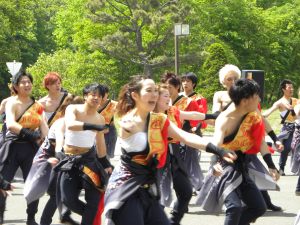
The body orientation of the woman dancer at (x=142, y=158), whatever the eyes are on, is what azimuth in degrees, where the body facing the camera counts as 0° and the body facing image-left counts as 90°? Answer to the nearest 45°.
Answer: approximately 315°

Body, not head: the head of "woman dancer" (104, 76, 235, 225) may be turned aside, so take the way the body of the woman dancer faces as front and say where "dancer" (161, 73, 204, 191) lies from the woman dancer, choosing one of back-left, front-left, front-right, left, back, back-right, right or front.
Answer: back-left

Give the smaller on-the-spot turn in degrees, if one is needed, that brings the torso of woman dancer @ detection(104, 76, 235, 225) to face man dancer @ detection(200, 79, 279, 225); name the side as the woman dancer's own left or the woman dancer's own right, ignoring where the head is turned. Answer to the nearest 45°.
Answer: approximately 90° to the woman dancer's own left

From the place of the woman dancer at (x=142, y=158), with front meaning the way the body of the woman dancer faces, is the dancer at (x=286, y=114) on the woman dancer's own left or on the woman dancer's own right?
on the woman dancer's own left

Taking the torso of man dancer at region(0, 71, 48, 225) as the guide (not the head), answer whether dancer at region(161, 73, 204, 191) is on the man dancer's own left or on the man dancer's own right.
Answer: on the man dancer's own left

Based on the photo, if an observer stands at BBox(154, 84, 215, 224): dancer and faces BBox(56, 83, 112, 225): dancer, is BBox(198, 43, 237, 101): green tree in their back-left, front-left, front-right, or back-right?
back-right

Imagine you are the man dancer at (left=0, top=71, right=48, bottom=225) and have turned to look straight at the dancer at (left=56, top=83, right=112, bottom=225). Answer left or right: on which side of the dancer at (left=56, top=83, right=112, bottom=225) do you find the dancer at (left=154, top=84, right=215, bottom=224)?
left
